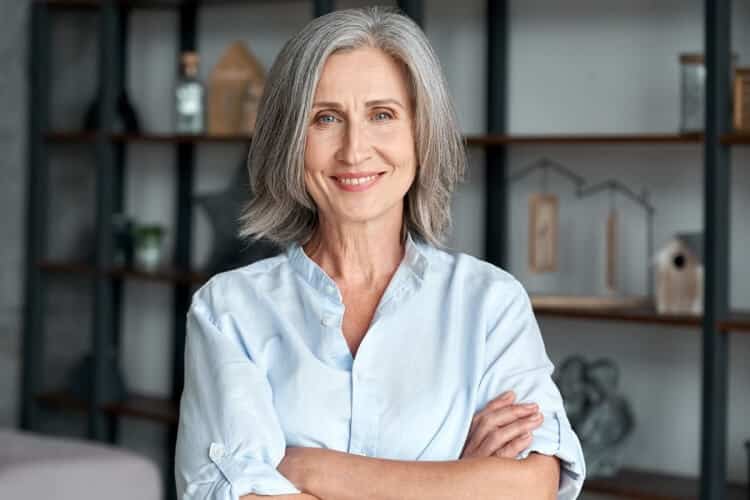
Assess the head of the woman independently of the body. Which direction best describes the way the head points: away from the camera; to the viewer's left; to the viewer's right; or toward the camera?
toward the camera

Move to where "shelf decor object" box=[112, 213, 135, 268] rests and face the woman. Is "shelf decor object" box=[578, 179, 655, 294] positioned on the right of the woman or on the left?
left

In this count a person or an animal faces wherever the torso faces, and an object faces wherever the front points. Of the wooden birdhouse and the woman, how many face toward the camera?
2

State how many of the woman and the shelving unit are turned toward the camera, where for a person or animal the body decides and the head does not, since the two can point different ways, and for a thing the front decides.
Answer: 2

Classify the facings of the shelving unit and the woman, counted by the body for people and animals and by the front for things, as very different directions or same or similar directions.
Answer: same or similar directions

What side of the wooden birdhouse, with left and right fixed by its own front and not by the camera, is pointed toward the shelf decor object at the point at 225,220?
right

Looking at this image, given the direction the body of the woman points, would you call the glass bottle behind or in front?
behind

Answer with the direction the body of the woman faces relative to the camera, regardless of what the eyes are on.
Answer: toward the camera

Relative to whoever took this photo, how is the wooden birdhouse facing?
facing the viewer

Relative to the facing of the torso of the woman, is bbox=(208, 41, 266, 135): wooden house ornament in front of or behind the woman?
behind

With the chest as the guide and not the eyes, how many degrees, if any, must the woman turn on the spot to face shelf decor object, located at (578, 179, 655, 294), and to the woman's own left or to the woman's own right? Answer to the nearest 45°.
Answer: approximately 180°

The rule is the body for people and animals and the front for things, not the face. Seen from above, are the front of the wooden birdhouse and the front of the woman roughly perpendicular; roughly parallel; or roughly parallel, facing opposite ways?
roughly parallel

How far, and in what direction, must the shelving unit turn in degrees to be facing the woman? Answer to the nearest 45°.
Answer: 0° — it already faces them
